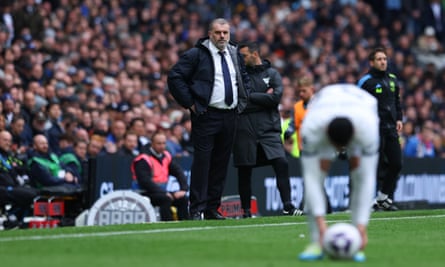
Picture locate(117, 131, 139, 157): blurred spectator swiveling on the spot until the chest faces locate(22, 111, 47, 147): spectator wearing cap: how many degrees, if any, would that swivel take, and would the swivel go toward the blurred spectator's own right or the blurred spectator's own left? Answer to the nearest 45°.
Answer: approximately 135° to the blurred spectator's own right

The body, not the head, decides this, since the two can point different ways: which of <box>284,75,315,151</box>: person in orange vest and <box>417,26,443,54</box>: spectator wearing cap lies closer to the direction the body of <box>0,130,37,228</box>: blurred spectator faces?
the person in orange vest
